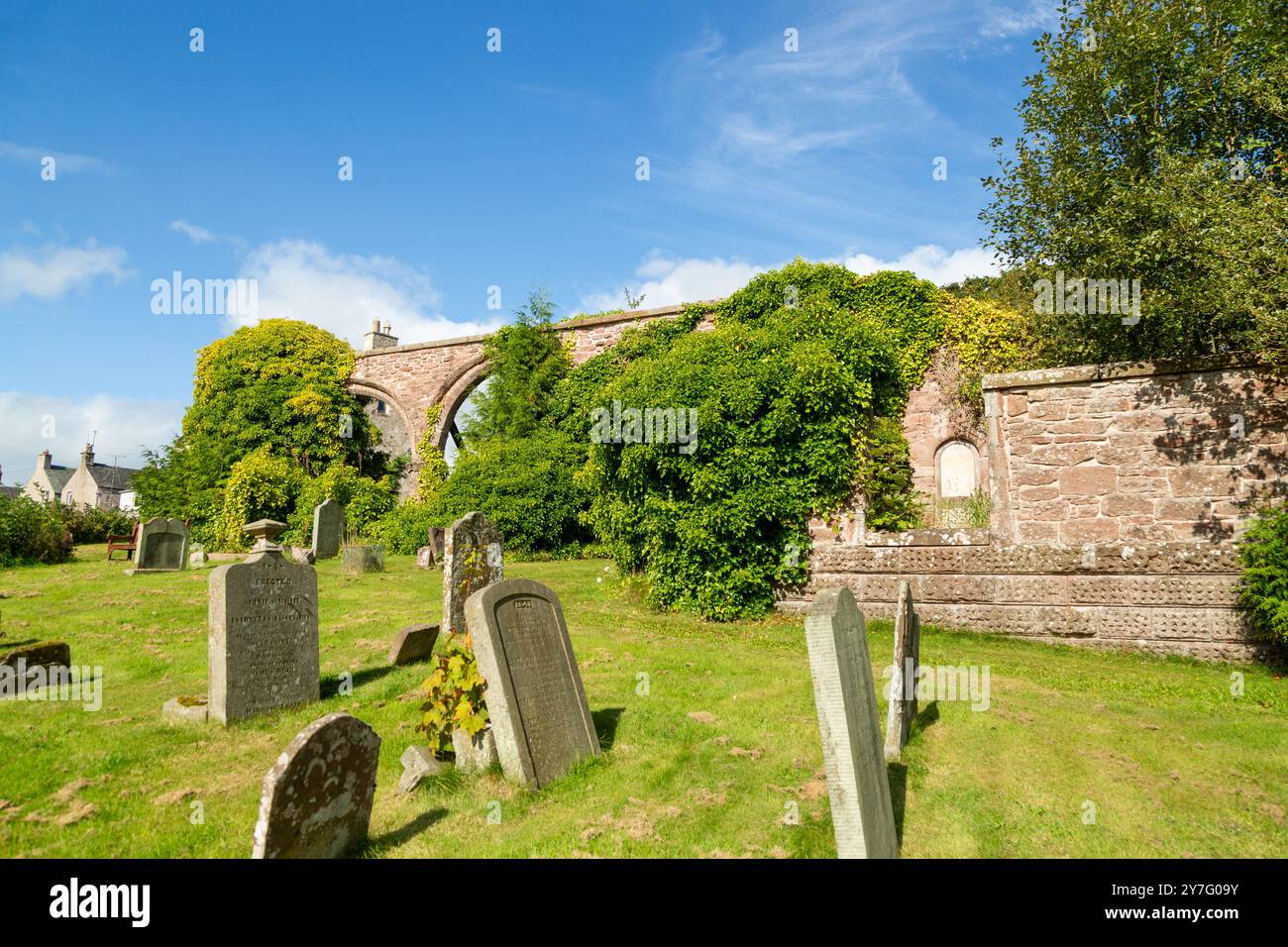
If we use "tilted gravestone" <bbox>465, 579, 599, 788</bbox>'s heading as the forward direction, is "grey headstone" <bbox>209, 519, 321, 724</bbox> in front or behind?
behind

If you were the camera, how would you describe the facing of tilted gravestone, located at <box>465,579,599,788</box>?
facing the viewer and to the right of the viewer

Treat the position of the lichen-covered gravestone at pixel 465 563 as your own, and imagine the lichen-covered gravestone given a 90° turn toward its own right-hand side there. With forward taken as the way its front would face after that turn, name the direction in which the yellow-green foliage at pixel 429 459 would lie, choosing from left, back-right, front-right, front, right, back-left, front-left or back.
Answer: back-right

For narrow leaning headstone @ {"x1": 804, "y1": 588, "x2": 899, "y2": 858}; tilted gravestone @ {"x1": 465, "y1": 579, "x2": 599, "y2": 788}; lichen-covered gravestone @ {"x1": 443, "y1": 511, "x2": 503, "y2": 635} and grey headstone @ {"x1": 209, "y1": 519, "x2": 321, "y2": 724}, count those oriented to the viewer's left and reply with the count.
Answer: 0

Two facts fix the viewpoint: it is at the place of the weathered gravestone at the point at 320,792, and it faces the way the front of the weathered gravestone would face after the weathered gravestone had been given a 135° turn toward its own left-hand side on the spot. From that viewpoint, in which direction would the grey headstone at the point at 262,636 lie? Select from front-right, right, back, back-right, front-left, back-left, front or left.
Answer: front

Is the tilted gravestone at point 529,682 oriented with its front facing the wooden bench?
no

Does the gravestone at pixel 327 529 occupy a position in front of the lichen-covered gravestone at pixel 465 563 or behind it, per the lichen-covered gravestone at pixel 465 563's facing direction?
behind

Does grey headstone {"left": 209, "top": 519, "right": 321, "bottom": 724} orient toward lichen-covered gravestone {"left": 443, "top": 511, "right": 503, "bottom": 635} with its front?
no

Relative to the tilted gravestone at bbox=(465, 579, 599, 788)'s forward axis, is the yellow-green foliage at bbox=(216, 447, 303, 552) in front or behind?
behind

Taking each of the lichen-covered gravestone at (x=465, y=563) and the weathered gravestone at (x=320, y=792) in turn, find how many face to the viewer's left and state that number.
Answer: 0

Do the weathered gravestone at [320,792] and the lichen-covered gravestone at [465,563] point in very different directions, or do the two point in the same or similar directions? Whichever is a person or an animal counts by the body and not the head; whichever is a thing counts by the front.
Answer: same or similar directions
